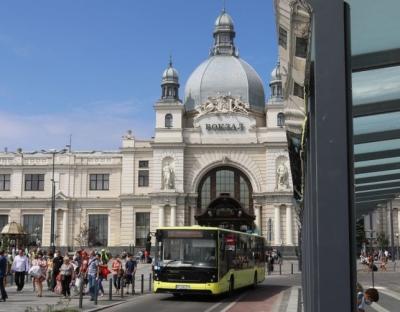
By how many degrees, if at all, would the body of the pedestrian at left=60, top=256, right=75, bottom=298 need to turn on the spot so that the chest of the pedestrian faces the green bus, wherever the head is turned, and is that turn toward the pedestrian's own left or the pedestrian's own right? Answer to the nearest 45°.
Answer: approximately 90° to the pedestrian's own left

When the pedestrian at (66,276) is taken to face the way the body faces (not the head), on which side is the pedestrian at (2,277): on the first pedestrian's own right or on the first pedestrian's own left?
on the first pedestrian's own right

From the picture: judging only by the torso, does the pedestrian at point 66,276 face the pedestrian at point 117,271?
no

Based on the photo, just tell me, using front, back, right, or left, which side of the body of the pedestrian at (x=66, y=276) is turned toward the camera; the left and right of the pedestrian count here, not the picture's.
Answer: front

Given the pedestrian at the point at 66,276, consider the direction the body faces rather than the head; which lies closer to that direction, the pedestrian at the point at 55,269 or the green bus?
the green bus

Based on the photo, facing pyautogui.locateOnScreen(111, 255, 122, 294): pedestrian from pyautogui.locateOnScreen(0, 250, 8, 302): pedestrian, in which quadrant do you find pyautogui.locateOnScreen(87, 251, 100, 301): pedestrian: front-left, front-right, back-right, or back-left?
front-right

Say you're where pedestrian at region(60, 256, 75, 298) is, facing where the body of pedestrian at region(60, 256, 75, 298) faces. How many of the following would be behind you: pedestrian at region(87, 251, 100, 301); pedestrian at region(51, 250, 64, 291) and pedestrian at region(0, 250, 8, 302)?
1

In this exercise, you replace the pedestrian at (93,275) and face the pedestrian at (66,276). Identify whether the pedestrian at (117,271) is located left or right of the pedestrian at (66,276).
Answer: right

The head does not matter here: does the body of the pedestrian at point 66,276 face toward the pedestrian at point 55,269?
no

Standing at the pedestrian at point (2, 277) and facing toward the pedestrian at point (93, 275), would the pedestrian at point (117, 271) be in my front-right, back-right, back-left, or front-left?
front-left

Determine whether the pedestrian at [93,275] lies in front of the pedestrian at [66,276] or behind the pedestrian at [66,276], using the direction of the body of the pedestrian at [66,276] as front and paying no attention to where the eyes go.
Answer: in front
